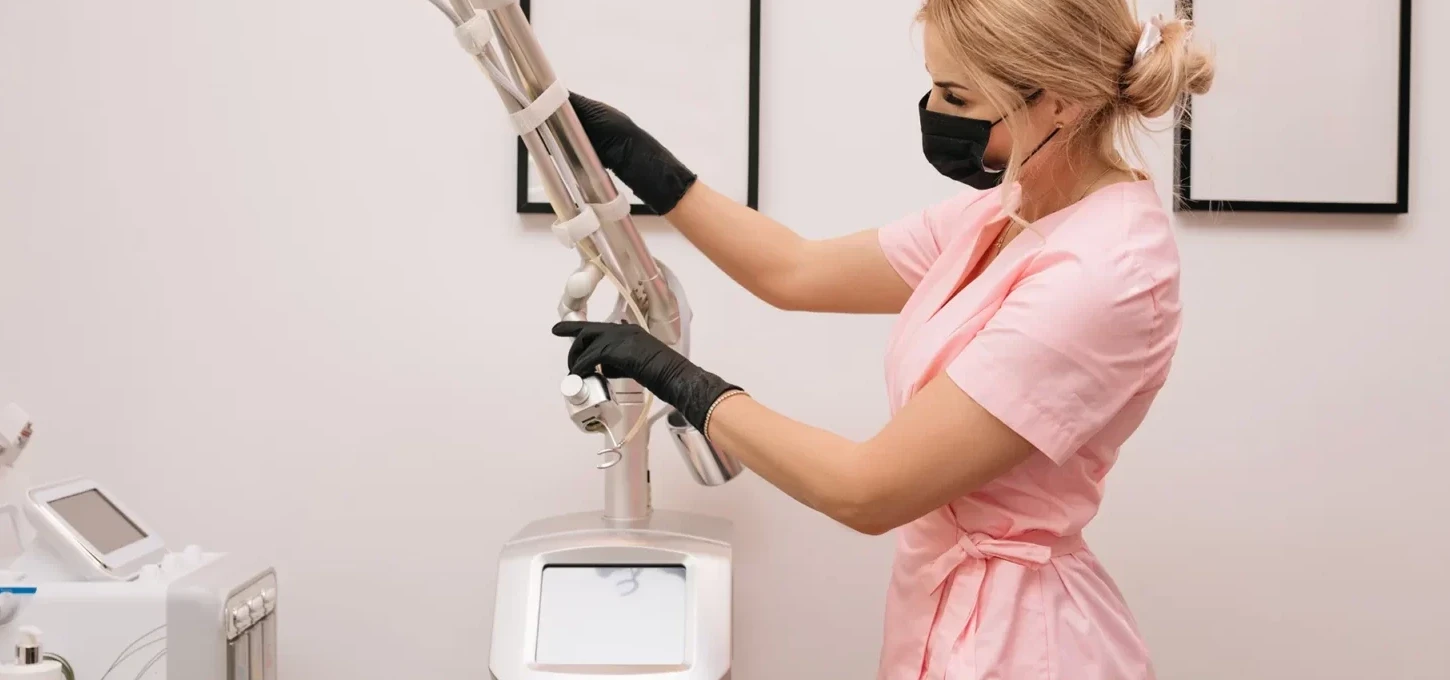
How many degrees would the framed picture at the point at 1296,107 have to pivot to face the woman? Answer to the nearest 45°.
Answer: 0° — it already faces them

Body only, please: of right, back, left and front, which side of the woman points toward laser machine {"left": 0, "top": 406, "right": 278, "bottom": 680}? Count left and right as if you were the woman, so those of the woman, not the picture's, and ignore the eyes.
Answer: front

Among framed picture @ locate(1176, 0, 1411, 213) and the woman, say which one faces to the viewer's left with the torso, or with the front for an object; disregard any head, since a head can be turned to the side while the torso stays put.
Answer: the woman

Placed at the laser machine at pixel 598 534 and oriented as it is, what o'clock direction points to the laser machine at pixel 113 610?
the laser machine at pixel 113 610 is roughly at 3 o'clock from the laser machine at pixel 598 534.

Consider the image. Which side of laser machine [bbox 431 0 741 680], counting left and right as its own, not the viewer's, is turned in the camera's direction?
front

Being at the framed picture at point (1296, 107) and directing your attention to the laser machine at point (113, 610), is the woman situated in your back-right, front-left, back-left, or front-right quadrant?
front-left

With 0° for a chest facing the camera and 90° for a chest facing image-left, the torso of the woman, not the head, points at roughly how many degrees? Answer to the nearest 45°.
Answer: approximately 90°

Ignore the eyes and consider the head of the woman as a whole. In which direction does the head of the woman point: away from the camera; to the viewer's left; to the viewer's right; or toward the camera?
to the viewer's left

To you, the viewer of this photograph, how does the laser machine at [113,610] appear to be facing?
facing the viewer and to the right of the viewer

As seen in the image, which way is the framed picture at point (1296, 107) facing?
toward the camera

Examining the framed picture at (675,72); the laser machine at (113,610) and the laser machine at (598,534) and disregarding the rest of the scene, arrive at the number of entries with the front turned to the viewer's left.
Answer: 0

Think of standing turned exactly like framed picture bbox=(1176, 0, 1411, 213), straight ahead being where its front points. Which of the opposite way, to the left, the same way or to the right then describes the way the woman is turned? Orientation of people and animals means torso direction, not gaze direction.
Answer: to the right
